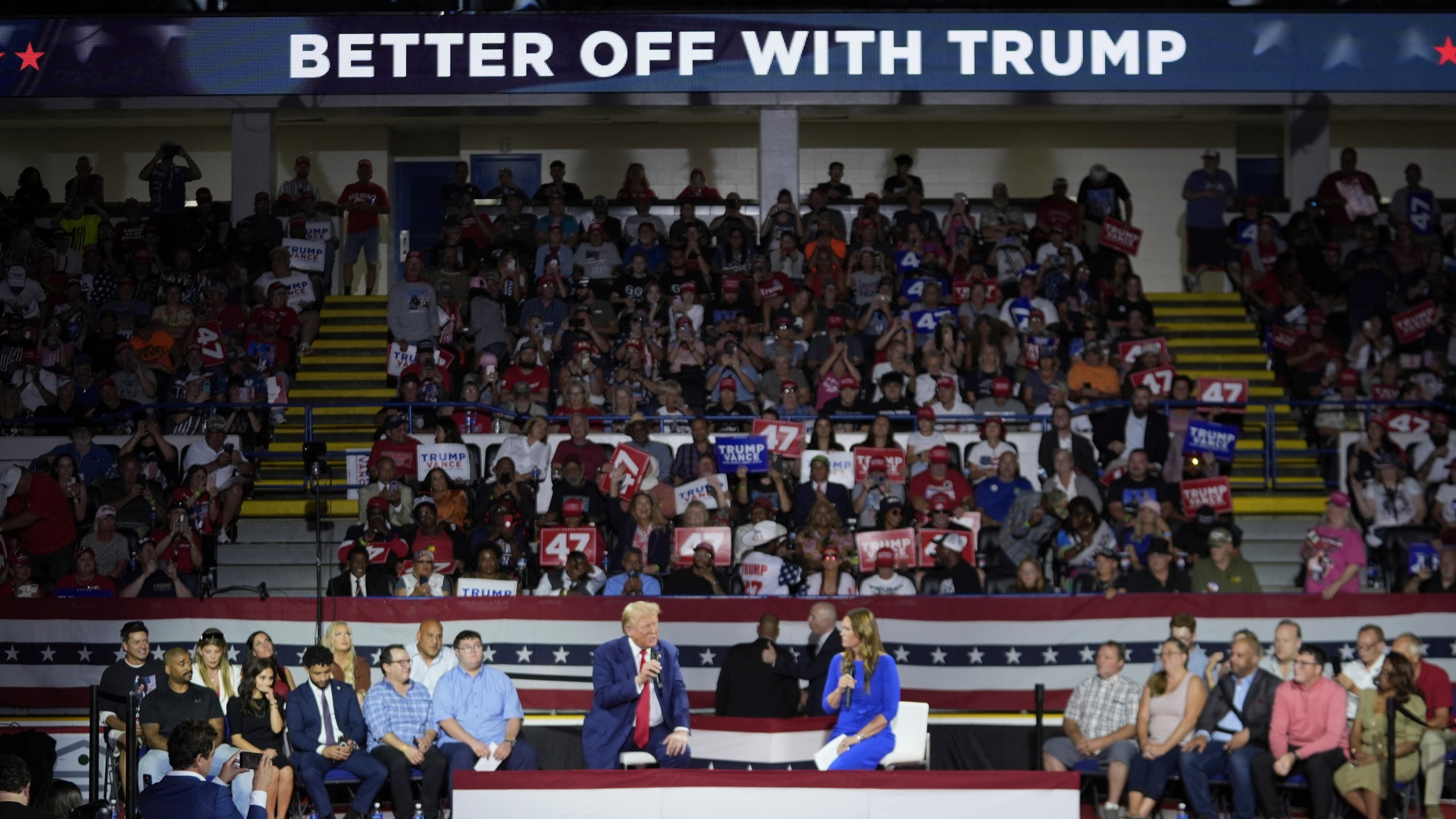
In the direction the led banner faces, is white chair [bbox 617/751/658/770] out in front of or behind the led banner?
in front

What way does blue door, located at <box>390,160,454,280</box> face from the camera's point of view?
toward the camera

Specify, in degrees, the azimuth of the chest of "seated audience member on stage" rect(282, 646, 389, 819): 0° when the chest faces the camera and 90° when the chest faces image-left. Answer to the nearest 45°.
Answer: approximately 315°

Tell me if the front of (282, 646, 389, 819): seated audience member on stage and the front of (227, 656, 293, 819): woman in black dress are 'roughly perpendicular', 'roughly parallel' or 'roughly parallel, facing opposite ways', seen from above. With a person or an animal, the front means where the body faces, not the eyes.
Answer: roughly parallel

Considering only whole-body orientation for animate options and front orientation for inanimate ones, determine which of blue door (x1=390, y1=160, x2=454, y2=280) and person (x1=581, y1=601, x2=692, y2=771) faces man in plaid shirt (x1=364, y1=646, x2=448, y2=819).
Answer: the blue door

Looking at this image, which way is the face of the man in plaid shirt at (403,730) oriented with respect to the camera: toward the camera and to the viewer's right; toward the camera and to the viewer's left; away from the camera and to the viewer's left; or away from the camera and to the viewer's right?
toward the camera and to the viewer's right

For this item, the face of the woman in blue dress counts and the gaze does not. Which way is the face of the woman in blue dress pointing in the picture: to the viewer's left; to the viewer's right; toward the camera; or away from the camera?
to the viewer's left

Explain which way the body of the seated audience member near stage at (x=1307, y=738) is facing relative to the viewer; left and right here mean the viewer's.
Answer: facing the viewer and to the left of the viewer

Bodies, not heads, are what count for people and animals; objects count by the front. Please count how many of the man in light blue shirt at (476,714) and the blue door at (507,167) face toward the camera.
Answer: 2

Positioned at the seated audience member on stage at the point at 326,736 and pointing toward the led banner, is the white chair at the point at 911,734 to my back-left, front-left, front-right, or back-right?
front-right

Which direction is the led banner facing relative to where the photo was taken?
toward the camera

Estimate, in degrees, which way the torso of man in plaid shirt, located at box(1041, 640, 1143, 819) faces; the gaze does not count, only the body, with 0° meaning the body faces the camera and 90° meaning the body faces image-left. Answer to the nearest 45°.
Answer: approximately 45°

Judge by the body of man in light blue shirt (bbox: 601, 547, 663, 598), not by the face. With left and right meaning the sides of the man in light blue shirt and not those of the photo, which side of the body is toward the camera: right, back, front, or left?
front

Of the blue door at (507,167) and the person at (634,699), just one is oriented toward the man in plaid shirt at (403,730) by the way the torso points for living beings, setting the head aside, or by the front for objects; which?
the blue door

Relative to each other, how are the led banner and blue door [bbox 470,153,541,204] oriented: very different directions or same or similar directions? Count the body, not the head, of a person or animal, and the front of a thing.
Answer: same or similar directions

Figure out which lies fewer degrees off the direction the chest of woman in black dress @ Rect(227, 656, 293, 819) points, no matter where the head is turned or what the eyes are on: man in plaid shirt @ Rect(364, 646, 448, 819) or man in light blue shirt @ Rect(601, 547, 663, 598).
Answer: the man in plaid shirt

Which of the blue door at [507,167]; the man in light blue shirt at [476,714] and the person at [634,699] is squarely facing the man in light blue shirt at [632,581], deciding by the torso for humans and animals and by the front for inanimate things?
the blue door
